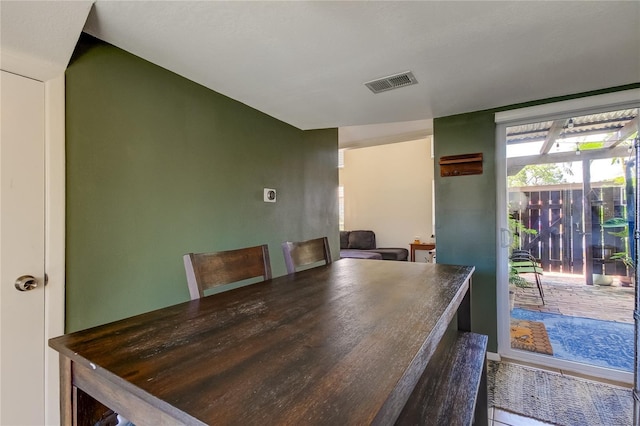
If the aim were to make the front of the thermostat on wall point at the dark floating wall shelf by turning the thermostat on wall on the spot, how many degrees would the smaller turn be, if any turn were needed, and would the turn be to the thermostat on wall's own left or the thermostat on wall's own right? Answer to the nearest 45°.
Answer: approximately 45° to the thermostat on wall's own left

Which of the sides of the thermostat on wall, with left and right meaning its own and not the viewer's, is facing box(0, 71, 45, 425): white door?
right

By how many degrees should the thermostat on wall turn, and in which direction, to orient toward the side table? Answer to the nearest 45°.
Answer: approximately 90° to its left

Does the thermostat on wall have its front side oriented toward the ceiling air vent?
yes
